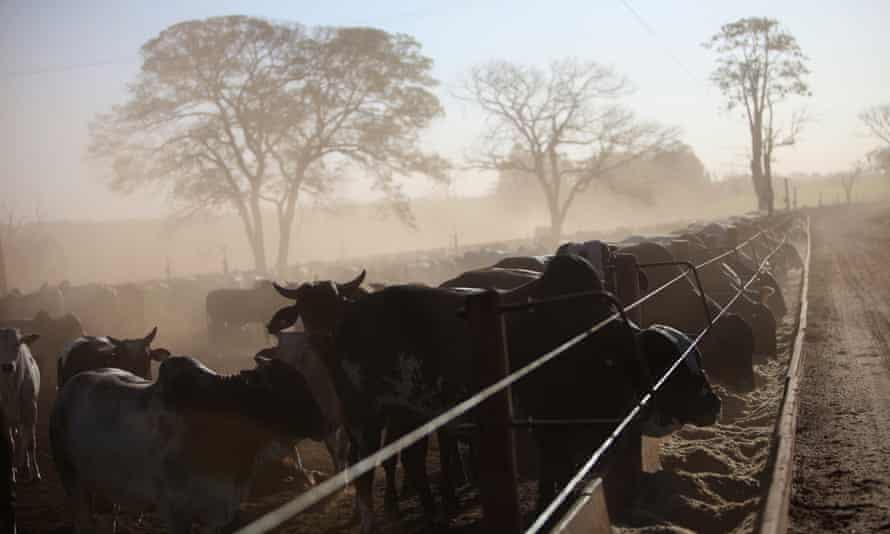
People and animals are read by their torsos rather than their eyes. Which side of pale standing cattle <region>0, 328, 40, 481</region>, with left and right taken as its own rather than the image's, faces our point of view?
front

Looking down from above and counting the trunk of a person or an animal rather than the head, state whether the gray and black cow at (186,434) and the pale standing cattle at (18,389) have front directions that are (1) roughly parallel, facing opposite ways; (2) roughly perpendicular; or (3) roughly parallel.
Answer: roughly perpendicular

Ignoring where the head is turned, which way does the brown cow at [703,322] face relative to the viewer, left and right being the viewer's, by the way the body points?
facing to the right of the viewer

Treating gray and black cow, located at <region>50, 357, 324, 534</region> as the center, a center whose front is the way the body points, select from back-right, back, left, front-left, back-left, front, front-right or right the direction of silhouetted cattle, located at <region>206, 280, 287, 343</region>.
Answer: left

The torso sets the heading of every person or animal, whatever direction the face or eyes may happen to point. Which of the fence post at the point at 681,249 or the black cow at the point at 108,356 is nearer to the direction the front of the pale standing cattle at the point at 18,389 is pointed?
the black cow

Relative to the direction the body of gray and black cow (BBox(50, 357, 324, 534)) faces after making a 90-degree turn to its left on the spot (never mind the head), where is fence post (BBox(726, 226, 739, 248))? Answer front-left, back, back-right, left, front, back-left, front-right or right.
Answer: front-right

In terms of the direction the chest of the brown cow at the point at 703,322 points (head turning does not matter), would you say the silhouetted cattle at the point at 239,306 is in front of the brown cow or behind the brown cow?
behind

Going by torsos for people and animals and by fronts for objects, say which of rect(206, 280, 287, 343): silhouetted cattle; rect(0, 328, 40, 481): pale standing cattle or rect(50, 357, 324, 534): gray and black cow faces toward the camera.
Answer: rect(0, 328, 40, 481): pale standing cattle

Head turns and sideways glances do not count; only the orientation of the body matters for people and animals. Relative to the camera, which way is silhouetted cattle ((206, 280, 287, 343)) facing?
to the viewer's right
